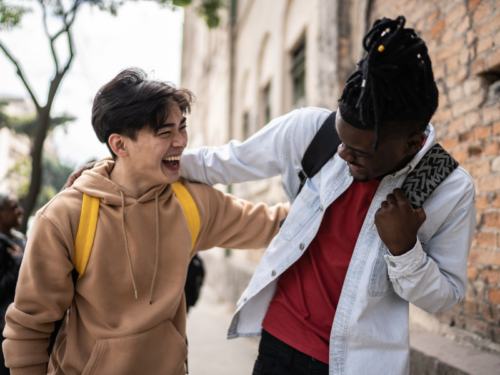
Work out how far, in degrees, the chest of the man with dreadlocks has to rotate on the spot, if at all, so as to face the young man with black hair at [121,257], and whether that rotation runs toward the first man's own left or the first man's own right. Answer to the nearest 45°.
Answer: approximately 45° to the first man's own right

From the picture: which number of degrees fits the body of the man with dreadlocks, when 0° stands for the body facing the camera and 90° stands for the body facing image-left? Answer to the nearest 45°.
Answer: approximately 45°
